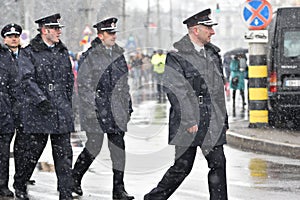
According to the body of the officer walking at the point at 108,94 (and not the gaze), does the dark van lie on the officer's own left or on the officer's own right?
on the officer's own left

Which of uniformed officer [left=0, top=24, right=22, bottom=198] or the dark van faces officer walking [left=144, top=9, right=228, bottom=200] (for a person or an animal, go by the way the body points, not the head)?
the uniformed officer

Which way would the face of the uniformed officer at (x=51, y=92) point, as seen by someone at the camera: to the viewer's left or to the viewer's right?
to the viewer's right

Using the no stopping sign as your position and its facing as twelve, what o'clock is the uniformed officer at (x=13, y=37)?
The uniformed officer is roughly at 1 o'clock from the no stopping sign.
